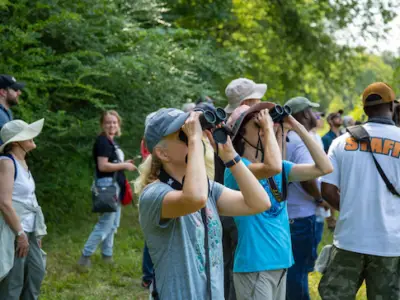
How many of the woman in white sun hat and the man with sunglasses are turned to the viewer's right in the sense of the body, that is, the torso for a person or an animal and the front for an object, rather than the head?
2

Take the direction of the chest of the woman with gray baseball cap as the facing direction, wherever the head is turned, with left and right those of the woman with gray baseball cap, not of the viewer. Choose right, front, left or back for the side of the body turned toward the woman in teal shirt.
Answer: left

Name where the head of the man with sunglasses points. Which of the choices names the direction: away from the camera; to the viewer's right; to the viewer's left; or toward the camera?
to the viewer's right

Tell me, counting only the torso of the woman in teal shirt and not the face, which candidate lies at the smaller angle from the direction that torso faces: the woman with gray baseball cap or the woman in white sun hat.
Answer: the woman with gray baseball cap

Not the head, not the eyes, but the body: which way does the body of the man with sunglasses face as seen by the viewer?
to the viewer's right

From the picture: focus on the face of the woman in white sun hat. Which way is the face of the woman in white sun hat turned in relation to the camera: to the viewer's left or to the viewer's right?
to the viewer's right

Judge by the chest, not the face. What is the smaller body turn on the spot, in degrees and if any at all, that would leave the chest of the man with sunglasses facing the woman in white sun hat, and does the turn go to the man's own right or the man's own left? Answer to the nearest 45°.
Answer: approximately 90° to the man's own right

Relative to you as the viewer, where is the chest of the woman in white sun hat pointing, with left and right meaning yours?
facing to the right of the viewer
